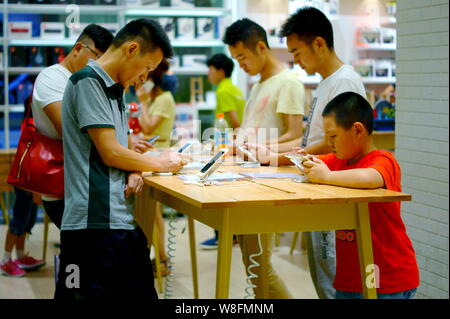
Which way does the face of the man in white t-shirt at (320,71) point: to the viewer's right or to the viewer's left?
to the viewer's left

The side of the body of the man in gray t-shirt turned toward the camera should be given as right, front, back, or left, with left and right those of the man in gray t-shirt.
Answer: right

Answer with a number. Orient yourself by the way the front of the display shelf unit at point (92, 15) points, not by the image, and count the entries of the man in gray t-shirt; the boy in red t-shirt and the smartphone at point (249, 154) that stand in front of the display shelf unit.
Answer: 3

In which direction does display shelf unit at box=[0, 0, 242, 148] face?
toward the camera

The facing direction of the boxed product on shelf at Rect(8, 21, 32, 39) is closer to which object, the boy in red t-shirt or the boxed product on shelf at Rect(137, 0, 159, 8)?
the boy in red t-shirt

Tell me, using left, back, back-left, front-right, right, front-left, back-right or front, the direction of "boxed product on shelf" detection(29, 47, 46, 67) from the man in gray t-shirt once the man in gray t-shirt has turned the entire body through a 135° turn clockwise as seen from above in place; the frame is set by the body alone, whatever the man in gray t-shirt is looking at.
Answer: back-right

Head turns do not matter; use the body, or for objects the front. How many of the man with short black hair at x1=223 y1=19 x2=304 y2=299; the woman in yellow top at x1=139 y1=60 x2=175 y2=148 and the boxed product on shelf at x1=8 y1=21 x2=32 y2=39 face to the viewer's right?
0

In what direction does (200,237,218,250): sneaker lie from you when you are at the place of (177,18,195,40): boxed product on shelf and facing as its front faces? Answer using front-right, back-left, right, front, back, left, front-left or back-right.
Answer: front

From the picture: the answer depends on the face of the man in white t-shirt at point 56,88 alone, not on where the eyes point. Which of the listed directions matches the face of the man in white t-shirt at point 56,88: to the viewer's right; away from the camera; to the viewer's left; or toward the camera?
to the viewer's right

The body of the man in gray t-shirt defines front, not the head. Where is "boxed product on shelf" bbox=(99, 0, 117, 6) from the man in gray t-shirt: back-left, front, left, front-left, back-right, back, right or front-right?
left

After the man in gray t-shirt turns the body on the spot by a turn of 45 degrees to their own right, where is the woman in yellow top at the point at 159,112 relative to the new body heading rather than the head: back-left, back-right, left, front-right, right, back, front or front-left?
back-left

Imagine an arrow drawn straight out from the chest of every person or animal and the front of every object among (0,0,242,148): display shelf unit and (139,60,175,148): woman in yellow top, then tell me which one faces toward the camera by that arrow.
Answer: the display shelf unit

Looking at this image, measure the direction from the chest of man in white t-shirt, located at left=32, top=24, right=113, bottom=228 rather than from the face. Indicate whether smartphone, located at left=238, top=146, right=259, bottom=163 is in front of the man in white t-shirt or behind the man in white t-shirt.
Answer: in front

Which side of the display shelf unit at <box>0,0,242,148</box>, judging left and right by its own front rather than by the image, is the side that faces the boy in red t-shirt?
front

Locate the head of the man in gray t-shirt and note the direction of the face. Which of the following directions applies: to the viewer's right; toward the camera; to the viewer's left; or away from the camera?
to the viewer's right
